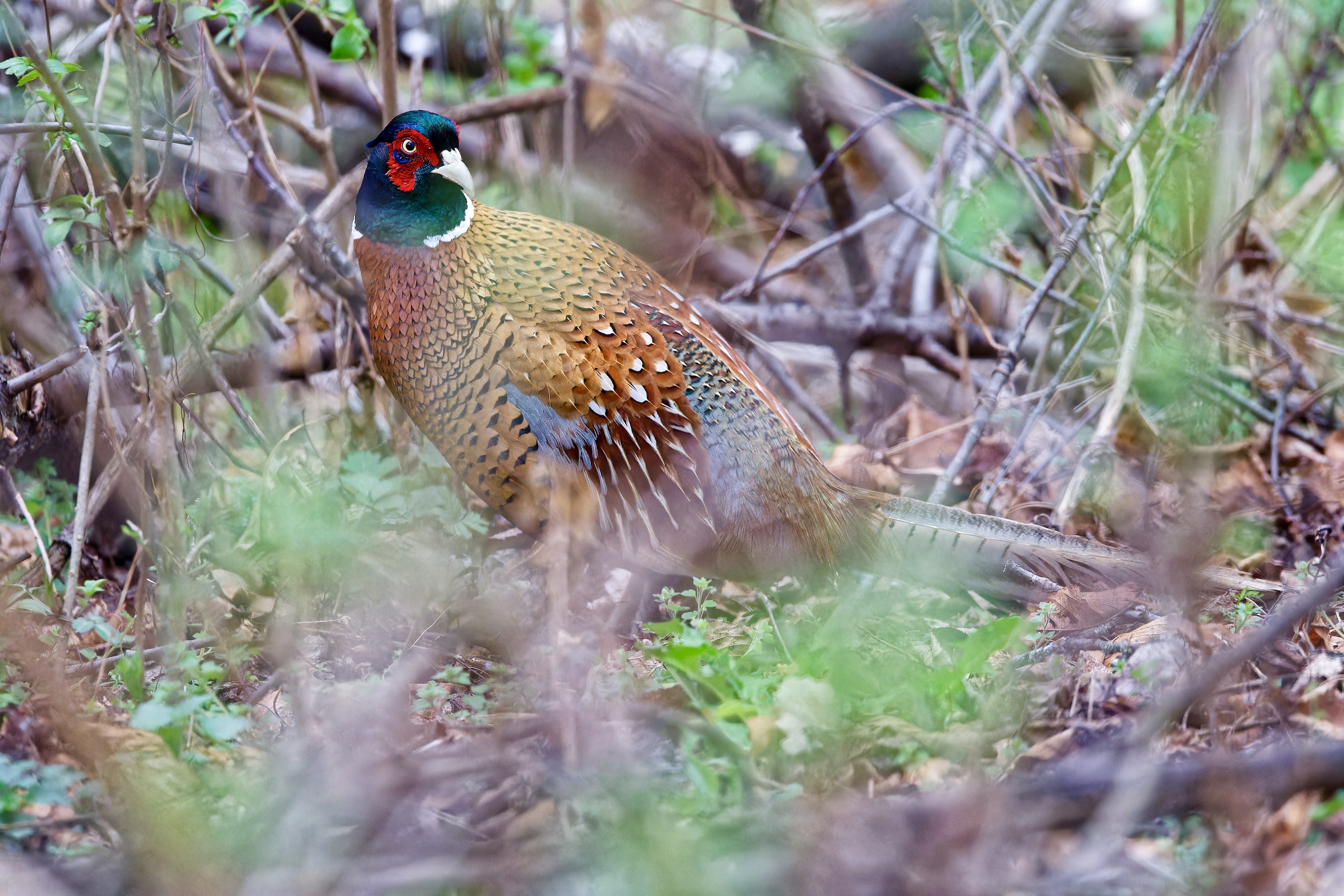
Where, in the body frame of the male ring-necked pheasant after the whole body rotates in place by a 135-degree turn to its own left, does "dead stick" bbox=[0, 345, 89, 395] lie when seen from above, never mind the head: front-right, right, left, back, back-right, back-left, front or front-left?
back-right

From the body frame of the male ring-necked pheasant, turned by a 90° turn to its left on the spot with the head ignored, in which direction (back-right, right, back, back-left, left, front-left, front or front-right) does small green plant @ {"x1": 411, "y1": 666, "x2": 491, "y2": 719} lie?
front

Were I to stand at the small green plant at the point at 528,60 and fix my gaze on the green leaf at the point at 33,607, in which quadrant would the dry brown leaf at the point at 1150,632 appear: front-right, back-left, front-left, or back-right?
front-left

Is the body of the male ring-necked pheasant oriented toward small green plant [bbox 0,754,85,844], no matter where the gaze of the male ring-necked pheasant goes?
no

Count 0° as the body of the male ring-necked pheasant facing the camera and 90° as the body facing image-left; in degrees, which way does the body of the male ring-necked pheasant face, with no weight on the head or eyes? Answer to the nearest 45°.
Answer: approximately 90°

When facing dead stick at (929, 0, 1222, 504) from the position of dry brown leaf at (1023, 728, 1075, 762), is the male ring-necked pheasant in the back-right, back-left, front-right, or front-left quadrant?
front-left

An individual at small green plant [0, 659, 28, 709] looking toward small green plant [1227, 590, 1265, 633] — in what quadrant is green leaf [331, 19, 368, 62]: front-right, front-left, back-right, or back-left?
front-left

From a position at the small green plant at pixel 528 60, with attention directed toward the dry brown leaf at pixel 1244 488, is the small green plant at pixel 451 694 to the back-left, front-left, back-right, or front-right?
front-right

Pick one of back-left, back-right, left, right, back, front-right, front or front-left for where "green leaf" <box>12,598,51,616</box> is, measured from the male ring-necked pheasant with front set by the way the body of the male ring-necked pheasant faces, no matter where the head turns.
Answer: front-left

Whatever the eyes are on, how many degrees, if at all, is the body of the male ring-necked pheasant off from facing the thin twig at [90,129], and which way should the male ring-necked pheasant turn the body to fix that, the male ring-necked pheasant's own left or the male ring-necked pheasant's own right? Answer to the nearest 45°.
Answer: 0° — it already faces it

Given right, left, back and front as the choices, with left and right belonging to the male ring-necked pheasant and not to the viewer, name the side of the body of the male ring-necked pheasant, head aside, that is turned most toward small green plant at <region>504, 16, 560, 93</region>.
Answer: right

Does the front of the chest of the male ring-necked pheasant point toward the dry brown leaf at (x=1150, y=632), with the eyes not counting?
no

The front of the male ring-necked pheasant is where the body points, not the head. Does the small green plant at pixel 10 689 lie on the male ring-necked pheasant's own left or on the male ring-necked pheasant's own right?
on the male ring-necked pheasant's own left

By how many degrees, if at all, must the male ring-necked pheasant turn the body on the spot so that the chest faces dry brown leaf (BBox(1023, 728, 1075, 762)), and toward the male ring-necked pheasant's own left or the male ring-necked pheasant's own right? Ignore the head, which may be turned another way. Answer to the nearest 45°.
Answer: approximately 135° to the male ring-necked pheasant's own left
